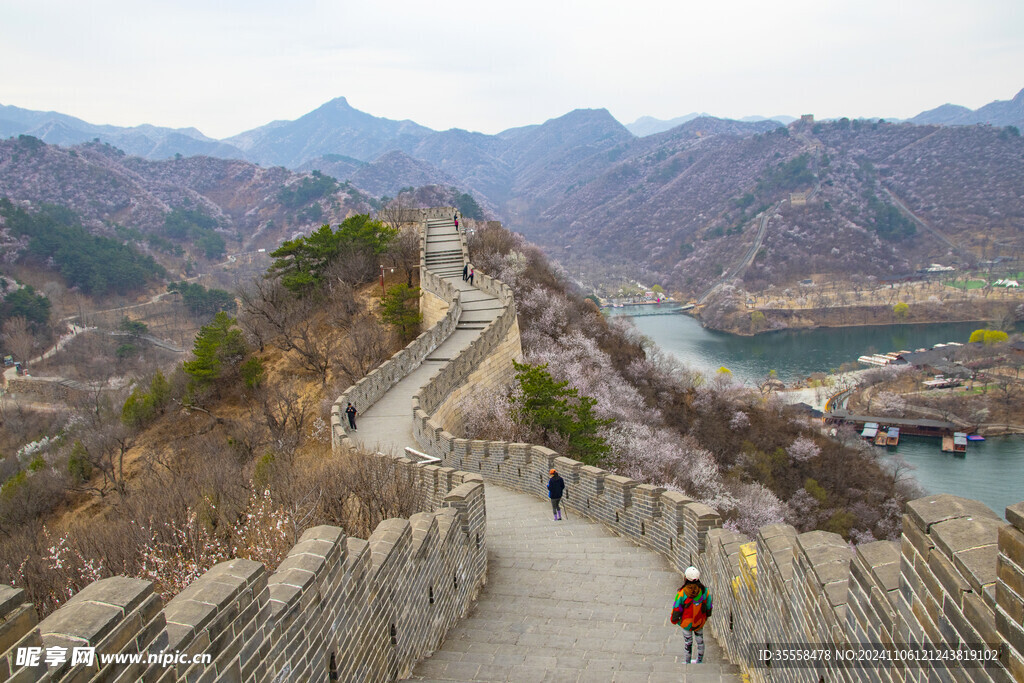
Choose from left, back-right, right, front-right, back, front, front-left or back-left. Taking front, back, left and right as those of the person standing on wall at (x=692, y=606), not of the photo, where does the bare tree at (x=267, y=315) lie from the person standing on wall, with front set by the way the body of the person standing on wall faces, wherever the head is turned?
front-left

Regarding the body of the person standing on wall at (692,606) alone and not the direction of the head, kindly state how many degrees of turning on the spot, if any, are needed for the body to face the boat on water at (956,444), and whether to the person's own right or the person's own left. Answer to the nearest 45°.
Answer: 0° — they already face it

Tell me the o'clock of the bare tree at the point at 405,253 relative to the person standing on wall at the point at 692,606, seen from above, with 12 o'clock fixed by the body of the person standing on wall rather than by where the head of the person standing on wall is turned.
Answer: The bare tree is roughly at 11 o'clock from the person standing on wall.

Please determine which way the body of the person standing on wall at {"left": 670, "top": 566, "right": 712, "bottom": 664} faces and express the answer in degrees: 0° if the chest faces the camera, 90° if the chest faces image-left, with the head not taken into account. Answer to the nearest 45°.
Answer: approximately 180°

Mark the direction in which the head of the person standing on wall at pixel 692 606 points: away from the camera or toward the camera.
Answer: away from the camera

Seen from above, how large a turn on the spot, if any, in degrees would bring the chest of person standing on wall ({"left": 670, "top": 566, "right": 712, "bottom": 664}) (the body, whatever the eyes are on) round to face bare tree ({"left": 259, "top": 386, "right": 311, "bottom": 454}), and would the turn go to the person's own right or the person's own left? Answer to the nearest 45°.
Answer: approximately 45° to the person's own left
